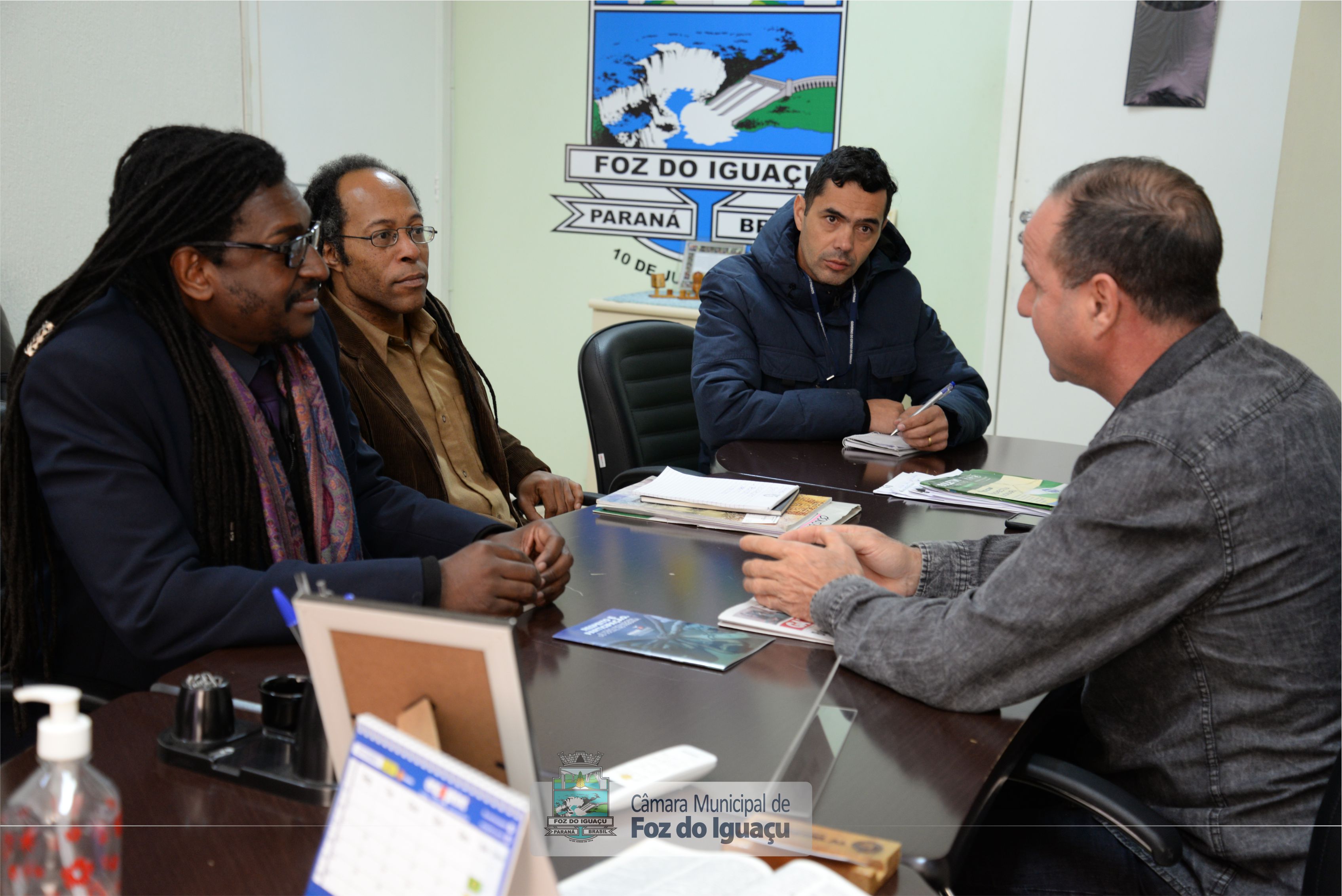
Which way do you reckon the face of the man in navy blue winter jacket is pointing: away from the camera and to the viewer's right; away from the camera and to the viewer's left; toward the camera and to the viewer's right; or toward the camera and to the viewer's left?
toward the camera and to the viewer's right

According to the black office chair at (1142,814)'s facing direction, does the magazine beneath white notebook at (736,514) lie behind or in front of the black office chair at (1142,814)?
in front

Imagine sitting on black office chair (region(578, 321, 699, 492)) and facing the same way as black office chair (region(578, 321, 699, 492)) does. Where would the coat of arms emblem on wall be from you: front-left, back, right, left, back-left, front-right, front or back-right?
back-left

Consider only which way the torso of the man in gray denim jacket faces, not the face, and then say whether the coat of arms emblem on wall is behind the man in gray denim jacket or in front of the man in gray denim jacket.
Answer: in front

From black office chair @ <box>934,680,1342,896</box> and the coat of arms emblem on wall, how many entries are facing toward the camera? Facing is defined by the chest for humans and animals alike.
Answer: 1

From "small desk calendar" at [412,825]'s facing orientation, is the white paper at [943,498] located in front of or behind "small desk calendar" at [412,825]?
behind

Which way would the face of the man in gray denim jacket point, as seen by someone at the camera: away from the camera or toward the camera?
away from the camera

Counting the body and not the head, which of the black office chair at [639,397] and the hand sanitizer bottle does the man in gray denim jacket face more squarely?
the black office chair

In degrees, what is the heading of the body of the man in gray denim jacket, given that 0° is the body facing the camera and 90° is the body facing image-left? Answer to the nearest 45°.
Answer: approximately 135°

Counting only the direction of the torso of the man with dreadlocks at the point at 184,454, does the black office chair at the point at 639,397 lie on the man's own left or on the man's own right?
on the man's own left

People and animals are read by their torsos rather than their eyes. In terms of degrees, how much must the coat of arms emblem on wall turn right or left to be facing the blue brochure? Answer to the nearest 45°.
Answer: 0° — it already faces it

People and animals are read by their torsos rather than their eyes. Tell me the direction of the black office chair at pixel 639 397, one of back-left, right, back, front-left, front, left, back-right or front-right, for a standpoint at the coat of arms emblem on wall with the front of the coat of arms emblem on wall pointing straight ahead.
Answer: front

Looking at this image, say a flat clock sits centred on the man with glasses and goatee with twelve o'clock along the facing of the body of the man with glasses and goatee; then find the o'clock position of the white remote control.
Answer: The white remote control is roughly at 1 o'clock from the man with glasses and goatee.

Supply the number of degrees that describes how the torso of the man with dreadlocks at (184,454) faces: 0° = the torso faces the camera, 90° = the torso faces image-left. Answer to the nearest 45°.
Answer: approximately 315°

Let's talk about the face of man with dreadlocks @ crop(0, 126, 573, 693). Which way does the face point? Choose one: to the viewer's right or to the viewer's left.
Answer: to the viewer's right

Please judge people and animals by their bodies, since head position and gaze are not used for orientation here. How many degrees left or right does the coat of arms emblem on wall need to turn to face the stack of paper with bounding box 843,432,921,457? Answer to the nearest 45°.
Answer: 0° — it already faces it

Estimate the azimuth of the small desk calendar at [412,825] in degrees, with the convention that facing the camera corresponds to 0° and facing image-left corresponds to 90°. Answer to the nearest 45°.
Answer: approximately 45°

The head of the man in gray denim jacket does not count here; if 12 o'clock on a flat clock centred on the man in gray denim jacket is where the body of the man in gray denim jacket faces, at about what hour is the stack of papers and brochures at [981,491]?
The stack of papers and brochures is roughly at 1 o'clock from the man in gray denim jacket.

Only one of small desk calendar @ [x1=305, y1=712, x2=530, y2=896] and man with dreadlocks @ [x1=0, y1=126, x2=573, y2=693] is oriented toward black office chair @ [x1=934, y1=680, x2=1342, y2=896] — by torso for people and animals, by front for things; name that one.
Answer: the man with dreadlocks

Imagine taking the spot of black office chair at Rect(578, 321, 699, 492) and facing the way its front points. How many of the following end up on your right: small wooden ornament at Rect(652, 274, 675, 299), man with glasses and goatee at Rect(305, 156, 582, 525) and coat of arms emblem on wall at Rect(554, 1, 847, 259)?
1

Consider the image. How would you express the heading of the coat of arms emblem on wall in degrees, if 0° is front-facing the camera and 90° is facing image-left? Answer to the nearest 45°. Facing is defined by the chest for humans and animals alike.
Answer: approximately 0°
